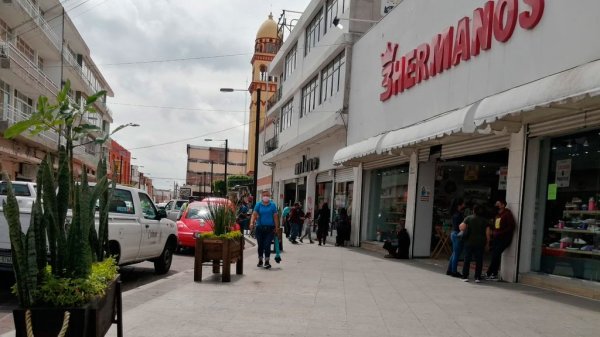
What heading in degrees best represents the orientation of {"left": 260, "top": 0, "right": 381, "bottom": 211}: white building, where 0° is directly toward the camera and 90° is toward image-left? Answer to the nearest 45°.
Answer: approximately 45°

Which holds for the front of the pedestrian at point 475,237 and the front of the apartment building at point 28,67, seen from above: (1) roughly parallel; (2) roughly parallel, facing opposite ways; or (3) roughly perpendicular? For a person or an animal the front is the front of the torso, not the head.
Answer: roughly perpendicular

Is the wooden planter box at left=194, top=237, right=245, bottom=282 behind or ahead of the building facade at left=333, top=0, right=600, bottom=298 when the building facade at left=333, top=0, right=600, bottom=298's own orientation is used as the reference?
ahead

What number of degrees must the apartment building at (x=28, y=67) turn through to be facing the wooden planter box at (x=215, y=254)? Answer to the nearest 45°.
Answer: approximately 45° to its right

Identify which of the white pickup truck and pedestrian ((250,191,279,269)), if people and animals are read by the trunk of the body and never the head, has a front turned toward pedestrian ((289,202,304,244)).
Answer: the white pickup truck

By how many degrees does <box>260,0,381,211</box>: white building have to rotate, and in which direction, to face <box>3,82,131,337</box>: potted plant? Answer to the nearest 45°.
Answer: approximately 45° to its left

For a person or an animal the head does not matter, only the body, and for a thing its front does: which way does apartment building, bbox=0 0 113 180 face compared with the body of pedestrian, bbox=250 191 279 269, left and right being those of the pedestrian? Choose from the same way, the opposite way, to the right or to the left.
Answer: to the left

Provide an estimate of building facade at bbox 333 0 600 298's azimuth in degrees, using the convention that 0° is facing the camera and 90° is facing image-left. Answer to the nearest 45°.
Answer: approximately 45°

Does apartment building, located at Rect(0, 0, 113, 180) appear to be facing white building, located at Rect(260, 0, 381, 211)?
yes

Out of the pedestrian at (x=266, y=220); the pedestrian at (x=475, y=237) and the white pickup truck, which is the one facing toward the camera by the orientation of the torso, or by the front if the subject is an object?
the pedestrian at (x=266, y=220)
